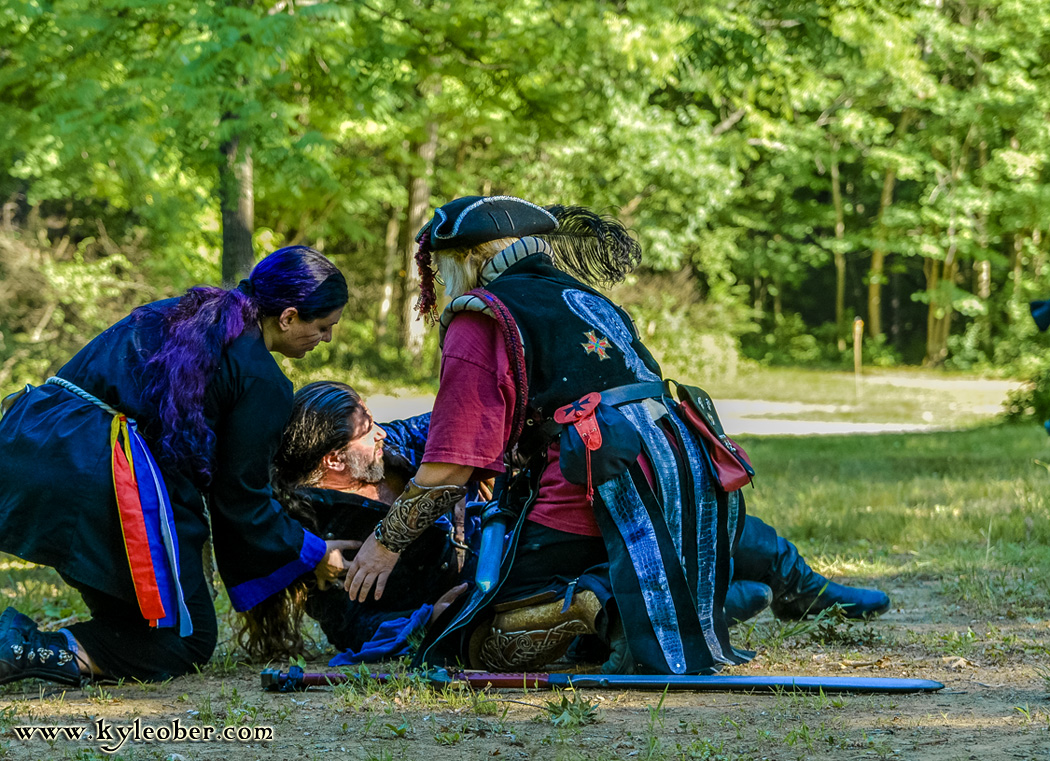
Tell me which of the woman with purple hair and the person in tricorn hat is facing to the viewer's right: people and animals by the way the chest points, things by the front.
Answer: the woman with purple hair

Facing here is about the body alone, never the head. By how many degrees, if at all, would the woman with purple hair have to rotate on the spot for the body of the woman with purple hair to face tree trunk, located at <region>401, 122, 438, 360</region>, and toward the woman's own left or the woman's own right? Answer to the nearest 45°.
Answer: approximately 90° to the woman's own left

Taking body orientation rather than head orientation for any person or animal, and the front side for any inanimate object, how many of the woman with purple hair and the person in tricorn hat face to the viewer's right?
1

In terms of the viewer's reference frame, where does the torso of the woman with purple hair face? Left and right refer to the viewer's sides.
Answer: facing to the right of the viewer

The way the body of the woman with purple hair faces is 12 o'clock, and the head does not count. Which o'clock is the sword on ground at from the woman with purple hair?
The sword on ground is roughly at 1 o'clock from the woman with purple hair.

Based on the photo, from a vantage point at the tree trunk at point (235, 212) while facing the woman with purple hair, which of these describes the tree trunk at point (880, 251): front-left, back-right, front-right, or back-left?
back-left

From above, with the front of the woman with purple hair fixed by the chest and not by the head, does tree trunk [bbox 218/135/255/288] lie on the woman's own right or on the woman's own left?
on the woman's own left

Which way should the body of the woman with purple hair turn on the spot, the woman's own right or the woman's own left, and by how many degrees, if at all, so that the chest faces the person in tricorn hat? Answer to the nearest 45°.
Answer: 0° — they already face them

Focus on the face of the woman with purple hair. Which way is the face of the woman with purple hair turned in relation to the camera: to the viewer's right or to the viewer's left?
to the viewer's right

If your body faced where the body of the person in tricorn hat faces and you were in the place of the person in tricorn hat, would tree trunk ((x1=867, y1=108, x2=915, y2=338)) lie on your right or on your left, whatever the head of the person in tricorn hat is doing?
on your right

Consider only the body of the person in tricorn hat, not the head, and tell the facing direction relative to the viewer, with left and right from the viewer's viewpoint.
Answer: facing away from the viewer and to the left of the viewer

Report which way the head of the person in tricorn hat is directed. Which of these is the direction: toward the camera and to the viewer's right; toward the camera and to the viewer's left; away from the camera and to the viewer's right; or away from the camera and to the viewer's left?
away from the camera and to the viewer's left

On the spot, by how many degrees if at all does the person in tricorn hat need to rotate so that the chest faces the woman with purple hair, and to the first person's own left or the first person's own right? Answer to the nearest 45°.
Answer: approximately 45° to the first person's own left
